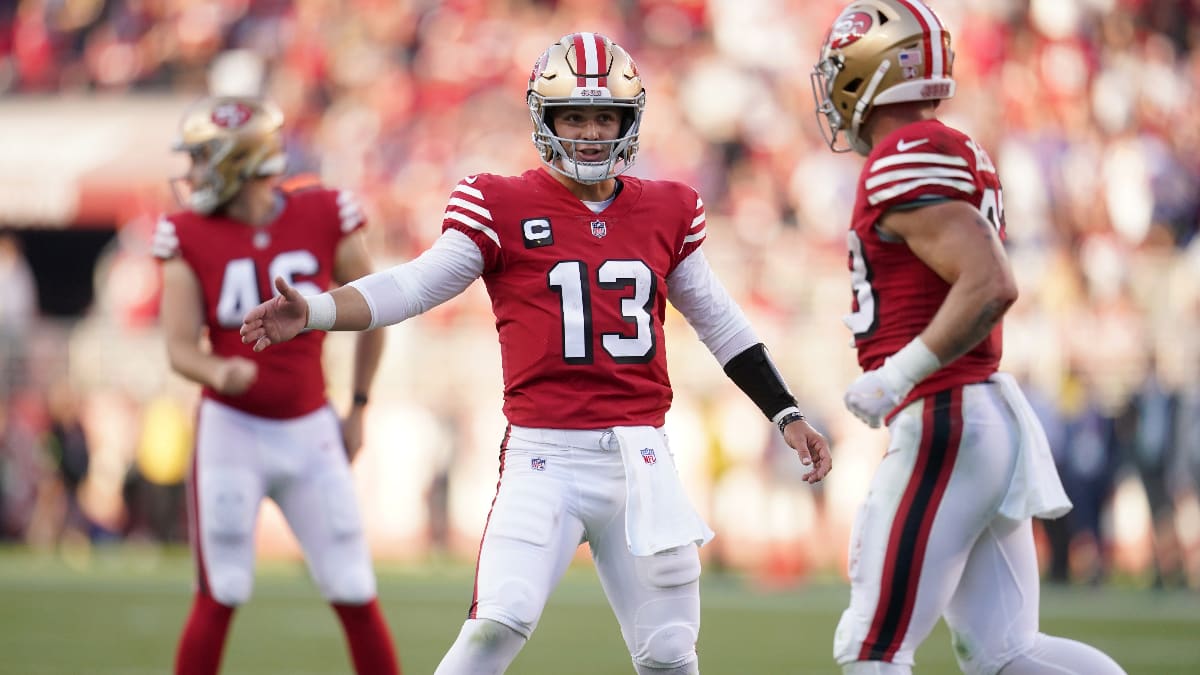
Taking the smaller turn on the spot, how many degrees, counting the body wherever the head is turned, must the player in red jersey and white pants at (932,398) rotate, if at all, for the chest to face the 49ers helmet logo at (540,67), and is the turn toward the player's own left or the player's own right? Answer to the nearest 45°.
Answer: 0° — they already face it

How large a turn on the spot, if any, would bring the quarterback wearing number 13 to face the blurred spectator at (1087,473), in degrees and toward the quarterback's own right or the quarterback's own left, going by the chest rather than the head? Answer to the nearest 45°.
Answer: approximately 135° to the quarterback's own left

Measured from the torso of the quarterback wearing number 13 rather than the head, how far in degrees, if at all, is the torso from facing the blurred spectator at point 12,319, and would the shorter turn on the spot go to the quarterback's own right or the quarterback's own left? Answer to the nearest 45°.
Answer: approximately 135° to the quarterback's own right

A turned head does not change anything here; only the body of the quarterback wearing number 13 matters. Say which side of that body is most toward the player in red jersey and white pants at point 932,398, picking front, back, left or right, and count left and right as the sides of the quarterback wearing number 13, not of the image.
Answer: left

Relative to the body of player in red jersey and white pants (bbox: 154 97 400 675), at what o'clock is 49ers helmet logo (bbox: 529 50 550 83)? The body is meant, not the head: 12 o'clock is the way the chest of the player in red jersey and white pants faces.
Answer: The 49ers helmet logo is roughly at 11 o'clock from the player in red jersey and white pants.

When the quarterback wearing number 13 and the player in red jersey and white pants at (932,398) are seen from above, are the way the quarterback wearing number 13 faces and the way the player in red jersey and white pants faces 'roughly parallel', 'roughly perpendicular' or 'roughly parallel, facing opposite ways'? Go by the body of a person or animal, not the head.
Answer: roughly perpendicular

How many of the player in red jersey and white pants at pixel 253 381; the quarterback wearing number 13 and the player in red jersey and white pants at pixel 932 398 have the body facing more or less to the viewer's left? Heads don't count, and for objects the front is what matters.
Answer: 1

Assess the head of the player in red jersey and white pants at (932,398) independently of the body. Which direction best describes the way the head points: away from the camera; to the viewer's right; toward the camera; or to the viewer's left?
to the viewer's left

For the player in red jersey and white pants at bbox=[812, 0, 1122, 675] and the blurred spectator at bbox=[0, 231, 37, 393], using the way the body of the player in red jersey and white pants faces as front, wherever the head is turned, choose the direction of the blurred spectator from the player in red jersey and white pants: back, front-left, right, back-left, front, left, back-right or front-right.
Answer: front-right

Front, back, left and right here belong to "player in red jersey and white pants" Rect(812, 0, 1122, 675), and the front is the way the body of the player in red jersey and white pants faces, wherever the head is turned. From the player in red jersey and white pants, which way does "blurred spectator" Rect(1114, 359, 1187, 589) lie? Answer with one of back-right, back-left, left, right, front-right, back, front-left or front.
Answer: right

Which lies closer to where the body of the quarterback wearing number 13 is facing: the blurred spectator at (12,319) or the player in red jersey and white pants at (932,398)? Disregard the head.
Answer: the player in red jersey and white pants
